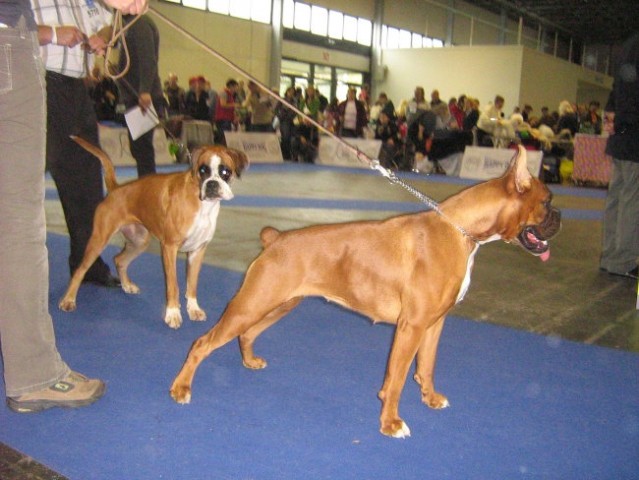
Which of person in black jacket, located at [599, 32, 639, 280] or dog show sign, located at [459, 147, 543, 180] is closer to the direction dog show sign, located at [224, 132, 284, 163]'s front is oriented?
the person in black jacket

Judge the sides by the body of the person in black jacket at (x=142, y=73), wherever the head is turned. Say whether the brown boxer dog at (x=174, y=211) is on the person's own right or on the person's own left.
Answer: on the person's own left

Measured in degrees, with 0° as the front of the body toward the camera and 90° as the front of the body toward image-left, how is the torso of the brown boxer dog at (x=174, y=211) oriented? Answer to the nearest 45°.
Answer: approximately 315°

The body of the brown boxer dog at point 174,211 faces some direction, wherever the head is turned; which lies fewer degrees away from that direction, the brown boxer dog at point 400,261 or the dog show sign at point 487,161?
the brown boxer dog

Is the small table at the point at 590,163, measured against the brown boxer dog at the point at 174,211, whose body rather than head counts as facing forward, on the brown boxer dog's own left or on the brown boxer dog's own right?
on the brown boxer dog's own left

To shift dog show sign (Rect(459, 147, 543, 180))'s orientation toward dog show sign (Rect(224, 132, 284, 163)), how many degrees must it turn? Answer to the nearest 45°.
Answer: approximately 90° to its right

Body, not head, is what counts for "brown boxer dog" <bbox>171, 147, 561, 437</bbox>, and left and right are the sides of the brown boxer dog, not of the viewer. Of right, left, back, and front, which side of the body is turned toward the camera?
right
